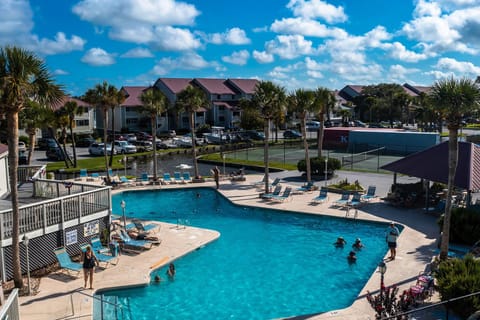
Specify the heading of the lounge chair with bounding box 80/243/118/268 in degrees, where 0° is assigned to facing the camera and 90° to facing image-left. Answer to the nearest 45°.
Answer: approximately 315°

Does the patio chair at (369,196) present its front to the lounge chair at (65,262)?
yes

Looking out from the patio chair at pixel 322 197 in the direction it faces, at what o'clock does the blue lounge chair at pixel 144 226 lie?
The blue lounge chair is roughly at 12 o'clock from the patio chair.

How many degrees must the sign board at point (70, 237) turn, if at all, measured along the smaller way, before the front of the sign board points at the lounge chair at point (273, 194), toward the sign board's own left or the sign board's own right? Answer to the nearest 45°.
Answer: approximately 90° to the sign board's own left

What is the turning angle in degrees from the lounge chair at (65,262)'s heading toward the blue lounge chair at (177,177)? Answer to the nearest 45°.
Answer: approximately 90° to its left

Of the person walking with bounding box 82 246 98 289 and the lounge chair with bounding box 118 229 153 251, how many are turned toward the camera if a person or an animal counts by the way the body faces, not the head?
1

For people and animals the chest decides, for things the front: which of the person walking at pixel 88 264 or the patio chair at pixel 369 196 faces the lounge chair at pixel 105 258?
the patio chair

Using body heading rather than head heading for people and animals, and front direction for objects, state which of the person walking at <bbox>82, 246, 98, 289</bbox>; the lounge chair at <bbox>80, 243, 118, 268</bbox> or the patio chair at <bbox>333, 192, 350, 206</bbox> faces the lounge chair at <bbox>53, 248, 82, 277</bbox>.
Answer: the patio chair

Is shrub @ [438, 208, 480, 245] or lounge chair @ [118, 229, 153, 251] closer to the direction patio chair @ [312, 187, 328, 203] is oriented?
the lounge chair

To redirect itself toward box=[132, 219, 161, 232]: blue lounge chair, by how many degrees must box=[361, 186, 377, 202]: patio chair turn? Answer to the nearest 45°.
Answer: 0° — it already faces it

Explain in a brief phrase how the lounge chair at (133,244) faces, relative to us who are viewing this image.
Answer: facing to the right of the viewer

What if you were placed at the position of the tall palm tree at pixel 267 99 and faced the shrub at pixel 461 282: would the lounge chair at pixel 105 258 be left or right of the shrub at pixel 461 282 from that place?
right
